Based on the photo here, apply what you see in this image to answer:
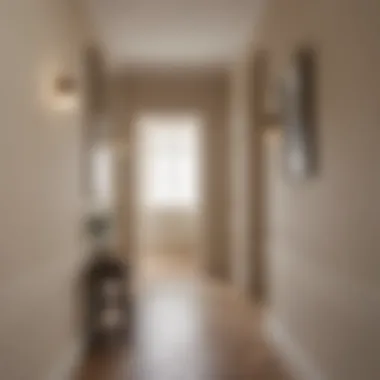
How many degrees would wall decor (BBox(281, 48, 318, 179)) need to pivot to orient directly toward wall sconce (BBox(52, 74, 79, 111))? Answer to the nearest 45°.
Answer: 0° — it already faces it

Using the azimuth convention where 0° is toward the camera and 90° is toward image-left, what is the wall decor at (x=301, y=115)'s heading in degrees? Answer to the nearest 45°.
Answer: approximately 90°

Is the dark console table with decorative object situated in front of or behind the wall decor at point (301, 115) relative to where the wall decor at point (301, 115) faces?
in front
